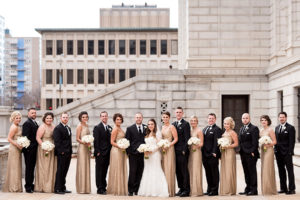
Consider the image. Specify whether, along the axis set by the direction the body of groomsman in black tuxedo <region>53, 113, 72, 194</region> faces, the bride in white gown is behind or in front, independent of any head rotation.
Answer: in front

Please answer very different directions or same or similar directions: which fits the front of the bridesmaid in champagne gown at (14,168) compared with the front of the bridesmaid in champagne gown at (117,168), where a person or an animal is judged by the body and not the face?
same or similar directions

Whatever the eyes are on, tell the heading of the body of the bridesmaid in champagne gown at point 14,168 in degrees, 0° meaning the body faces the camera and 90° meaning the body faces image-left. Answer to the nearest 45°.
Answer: approximately 315°

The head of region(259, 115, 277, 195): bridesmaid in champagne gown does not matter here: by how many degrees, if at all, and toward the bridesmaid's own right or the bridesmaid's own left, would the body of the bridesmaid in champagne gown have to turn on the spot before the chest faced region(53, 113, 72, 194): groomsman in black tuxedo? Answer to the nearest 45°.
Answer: approximately 45° to the bridesmaid's own right

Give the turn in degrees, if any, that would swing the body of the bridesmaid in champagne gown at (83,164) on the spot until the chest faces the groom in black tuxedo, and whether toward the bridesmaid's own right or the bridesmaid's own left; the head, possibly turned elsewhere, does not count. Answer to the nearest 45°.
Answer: approximately 45° to the bridesmaid's own left

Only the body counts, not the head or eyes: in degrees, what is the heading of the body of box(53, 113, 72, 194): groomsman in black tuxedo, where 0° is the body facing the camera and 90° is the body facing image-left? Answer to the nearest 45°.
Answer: approximately 315°

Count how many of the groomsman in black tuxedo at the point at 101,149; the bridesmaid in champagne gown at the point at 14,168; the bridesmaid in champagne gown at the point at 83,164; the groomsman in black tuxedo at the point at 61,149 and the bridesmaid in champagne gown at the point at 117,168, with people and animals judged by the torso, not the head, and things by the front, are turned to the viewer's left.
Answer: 0

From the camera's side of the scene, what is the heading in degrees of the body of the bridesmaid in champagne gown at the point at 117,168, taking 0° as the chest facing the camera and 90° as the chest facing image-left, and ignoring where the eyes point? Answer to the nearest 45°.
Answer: approximately 315°

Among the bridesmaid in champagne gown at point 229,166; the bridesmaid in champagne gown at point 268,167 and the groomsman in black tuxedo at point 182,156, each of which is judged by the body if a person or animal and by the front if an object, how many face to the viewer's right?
0

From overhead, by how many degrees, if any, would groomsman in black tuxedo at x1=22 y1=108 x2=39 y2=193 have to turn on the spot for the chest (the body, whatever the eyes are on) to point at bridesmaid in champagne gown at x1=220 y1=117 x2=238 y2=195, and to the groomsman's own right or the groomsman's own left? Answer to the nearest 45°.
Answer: approximately 45° to the groomsman's own left

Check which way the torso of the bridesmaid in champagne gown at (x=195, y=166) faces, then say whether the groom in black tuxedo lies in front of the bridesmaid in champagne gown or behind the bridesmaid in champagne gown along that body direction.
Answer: in front

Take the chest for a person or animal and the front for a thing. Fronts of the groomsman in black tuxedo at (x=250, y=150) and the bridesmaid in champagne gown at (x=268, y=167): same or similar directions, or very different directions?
same or similar directions

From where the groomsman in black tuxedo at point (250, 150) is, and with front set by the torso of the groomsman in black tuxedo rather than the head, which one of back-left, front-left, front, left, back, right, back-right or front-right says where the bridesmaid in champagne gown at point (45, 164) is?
front-right

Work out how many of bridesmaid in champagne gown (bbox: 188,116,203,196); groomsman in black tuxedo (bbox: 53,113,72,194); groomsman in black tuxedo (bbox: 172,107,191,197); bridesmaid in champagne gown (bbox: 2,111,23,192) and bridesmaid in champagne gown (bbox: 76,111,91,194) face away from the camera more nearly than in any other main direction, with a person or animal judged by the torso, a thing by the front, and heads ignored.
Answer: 0

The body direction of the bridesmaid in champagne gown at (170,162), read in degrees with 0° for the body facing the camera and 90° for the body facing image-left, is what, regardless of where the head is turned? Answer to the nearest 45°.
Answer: approximately 45°

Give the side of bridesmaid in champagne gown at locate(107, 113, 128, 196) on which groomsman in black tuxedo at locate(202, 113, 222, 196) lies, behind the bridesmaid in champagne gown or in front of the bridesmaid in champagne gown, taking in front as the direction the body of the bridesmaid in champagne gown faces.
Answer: in front

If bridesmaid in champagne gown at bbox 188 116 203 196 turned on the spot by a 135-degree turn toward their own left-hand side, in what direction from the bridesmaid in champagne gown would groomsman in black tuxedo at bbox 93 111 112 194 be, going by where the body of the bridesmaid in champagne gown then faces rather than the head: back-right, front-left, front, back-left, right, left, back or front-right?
back

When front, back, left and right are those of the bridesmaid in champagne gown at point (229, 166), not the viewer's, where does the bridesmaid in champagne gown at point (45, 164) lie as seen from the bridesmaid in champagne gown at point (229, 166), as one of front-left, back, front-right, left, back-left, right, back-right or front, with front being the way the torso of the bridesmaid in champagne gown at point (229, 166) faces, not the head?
front-right
